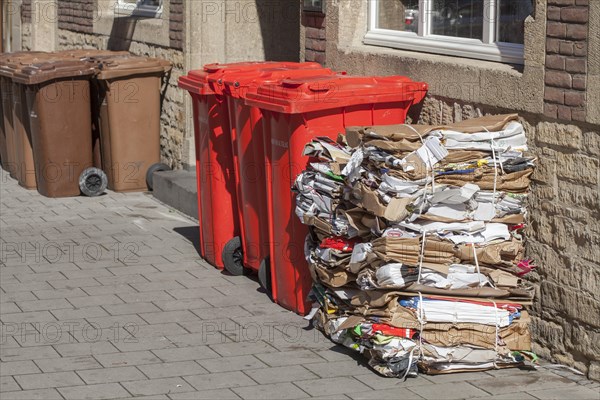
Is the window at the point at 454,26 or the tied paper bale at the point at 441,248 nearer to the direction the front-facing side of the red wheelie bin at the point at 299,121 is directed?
the tied paper bale

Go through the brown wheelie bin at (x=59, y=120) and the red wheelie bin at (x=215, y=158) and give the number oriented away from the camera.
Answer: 0

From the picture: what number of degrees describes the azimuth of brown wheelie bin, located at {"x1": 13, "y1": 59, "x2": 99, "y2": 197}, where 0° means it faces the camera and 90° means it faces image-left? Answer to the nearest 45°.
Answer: approximately 90°
